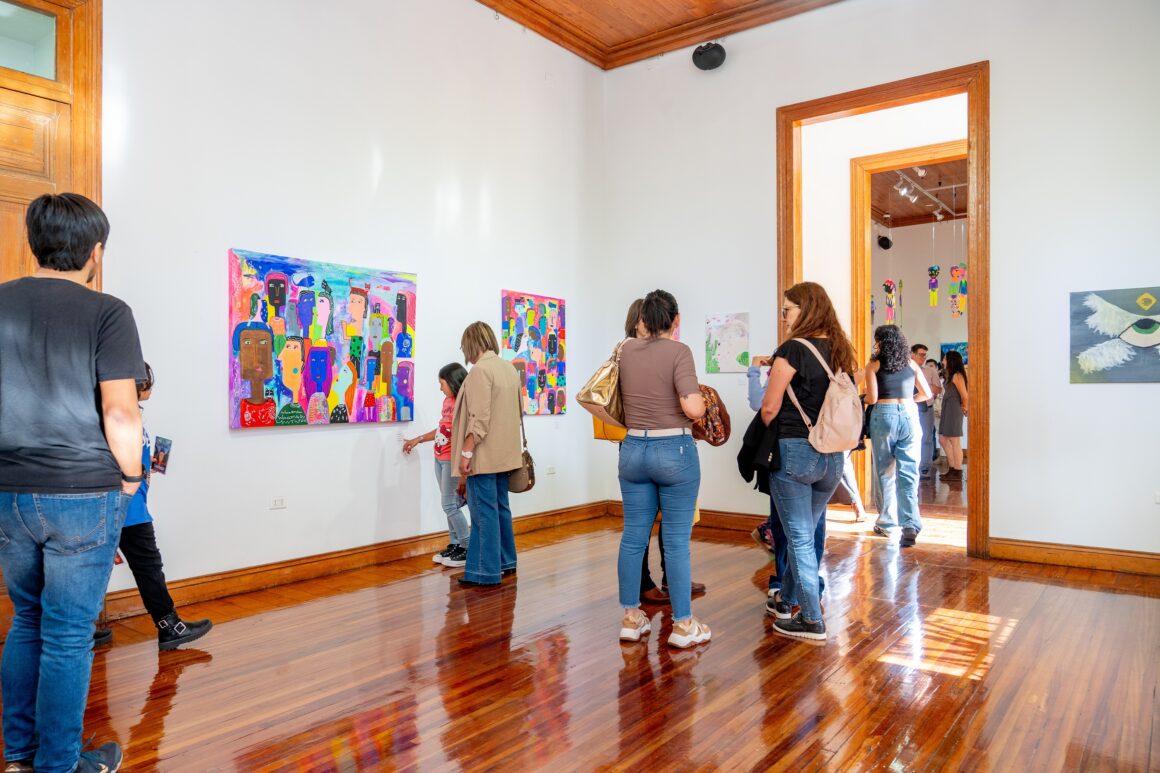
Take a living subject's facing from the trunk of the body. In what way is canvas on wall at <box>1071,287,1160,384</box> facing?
toward the camera

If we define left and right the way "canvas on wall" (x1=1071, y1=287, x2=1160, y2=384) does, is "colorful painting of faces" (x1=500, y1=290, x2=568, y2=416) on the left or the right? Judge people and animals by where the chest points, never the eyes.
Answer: on its right

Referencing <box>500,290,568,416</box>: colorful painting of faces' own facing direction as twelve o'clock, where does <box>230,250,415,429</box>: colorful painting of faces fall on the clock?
<box>230,250,415,429</box>: colorful painting of faces is roughly at 3 o'clock from <box>500,290,568,416</box>: colorful painting of faces.

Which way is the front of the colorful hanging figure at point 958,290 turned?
toward the camera

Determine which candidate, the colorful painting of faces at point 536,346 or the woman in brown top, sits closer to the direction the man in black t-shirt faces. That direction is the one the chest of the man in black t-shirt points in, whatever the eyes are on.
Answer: the colorful painting of faces

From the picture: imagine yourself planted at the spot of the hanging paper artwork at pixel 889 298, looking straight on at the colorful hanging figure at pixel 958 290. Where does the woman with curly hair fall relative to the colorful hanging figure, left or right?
right

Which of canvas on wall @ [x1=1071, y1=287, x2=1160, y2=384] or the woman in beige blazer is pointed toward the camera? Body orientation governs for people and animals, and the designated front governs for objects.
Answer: the canvas on wall

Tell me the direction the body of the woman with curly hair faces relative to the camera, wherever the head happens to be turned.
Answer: away from the camera

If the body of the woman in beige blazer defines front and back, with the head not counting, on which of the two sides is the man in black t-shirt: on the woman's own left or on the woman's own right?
on the woman's own left

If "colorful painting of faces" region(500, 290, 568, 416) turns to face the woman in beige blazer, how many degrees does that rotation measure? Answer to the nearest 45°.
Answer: approximately 45° to its right

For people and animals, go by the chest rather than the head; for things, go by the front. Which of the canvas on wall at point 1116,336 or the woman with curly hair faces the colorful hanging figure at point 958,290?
the woman with curly hair

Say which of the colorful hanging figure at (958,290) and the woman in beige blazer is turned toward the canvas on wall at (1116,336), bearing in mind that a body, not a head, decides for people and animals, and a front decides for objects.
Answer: the colorful hanging figure

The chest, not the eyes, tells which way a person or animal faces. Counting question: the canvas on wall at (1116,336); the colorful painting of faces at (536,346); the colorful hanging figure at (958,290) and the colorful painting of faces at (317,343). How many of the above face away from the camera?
0

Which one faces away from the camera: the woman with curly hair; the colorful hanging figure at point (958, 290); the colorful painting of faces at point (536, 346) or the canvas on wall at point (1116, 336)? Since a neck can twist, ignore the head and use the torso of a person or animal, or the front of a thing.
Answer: the woman with curly hair

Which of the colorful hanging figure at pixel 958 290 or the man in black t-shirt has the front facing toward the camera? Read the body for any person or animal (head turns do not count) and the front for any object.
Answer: the colorful hanging figure

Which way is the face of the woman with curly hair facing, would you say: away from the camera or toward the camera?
away from the camera
